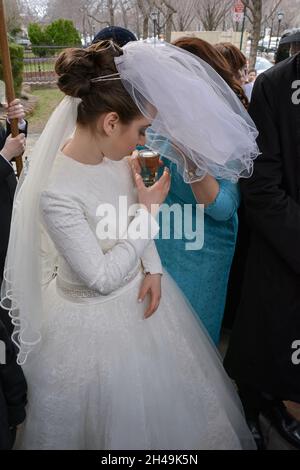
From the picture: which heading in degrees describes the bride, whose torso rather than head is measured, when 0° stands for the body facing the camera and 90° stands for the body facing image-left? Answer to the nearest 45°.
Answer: approximately 315°

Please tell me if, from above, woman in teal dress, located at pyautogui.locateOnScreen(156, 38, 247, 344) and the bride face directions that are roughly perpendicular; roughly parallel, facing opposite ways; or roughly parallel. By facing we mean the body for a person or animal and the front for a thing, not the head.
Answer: roughly perpendicular

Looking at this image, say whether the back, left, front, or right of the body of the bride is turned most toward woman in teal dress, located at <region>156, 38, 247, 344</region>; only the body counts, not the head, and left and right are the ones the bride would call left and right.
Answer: left

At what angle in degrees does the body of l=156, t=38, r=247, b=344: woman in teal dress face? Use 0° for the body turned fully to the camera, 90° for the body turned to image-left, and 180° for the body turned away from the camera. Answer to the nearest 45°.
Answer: approximately 45°

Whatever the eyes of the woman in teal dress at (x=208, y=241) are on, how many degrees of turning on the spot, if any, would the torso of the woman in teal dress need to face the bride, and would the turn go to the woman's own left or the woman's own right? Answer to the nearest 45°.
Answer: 0° — they already face them
